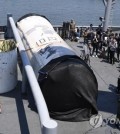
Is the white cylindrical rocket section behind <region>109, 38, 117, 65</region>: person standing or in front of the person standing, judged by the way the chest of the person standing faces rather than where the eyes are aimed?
in front

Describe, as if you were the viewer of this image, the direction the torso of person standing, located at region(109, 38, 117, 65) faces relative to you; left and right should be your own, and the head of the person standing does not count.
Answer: facing the viewer and to the left of the viewer
